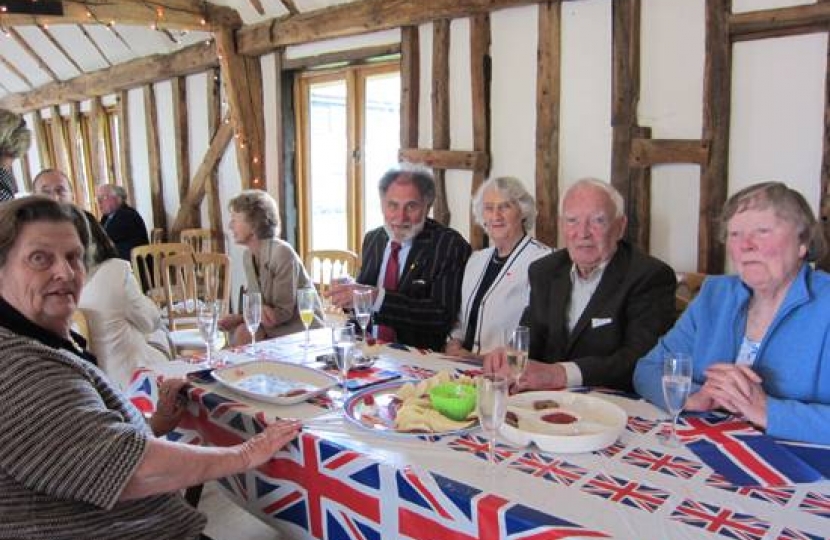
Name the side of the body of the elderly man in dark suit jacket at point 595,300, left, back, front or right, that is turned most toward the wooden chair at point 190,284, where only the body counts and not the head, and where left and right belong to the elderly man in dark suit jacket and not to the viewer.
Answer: right

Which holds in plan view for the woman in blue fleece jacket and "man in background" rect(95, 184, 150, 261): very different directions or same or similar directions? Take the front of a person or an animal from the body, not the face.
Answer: same or similar directions

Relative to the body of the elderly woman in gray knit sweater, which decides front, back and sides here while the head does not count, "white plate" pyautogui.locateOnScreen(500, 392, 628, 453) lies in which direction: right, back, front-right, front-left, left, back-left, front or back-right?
front

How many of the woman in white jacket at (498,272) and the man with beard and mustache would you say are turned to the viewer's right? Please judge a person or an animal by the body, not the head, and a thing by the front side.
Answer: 0

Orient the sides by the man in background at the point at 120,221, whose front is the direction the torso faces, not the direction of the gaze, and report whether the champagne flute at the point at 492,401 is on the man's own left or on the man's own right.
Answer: on the man's own left

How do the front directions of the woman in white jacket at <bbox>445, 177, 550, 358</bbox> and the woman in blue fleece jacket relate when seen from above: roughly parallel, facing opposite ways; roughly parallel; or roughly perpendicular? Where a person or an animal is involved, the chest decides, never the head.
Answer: roughly parallel

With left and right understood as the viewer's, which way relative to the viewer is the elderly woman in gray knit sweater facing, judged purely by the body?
facing to the right of the viewer

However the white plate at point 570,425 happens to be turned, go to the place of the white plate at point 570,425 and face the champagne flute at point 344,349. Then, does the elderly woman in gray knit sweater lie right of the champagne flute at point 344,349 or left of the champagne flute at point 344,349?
left

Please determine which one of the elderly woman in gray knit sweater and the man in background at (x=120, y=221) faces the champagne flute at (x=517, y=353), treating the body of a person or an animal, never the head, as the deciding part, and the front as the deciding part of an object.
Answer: the elderly woman in gray knit sweater

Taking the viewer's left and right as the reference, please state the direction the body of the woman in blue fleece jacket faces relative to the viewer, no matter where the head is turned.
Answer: facing the viewer and to the left of the viewer

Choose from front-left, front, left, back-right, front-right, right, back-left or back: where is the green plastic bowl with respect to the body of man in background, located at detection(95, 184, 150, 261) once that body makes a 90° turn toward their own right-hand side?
back

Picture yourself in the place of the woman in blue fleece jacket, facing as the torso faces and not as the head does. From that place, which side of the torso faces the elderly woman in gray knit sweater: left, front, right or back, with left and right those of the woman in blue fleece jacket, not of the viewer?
front

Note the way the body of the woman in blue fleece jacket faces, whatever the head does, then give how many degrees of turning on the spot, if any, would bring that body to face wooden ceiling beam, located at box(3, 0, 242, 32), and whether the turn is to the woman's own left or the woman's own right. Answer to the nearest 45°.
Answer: approximately 90° to the woman's own right

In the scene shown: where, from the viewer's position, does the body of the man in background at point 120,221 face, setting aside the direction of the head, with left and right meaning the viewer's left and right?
facing to the left of the viewer

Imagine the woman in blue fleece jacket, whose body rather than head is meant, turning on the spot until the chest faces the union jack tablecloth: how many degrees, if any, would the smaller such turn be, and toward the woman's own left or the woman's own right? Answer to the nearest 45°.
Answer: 0° — they already face it

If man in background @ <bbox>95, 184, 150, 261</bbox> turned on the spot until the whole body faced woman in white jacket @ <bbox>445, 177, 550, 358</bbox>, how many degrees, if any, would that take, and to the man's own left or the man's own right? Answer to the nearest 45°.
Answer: approximately 90° to the man's own left
